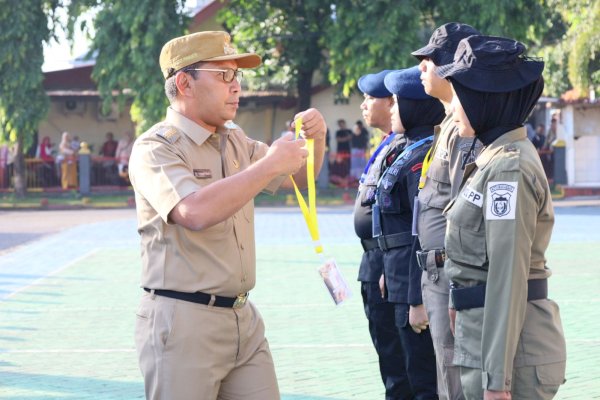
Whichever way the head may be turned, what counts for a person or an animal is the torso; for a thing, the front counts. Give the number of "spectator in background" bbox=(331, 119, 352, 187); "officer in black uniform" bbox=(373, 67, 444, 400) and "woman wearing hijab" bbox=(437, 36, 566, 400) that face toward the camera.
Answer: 1

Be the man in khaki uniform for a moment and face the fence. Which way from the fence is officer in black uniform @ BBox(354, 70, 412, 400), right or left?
right

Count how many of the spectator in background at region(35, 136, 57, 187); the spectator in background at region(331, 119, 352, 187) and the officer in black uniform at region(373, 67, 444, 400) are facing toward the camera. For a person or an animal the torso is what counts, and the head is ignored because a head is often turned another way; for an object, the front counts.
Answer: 2

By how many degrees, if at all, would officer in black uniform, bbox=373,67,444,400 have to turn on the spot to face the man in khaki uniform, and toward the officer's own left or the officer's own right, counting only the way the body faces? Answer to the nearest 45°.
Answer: approximately 45° to the officer's own left

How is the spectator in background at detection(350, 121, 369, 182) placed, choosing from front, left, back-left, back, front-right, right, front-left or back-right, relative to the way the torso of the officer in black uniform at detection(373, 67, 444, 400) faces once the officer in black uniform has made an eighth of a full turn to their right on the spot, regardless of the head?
front-right

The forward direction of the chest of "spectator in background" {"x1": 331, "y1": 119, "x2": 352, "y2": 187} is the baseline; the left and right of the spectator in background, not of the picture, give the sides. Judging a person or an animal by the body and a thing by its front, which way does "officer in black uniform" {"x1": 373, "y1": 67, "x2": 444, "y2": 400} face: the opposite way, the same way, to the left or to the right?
to the right

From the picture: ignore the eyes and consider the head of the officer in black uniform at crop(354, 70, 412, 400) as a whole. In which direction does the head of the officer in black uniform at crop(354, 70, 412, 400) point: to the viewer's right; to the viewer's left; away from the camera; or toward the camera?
to the viewer's left

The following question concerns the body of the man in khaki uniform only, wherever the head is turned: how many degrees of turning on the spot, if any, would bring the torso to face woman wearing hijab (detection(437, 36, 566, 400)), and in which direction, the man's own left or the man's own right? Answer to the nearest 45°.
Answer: approximately 45° to the man's own left

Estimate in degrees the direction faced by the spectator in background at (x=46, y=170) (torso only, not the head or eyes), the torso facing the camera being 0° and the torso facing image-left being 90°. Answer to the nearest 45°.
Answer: approximately 0°

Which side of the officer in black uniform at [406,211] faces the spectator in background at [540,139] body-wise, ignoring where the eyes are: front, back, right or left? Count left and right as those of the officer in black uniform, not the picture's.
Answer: right

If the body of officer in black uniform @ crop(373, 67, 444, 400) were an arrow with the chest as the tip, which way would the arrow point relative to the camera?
to the viewer's left

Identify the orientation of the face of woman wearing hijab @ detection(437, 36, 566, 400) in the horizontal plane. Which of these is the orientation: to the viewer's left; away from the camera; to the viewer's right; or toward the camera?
to the viewer's left

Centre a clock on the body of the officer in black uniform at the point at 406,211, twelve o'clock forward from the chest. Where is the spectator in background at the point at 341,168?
The spectator in background is roughly at 3 o'clock from the officer in black uniform.

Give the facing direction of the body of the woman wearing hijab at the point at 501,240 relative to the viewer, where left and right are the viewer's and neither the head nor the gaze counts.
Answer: facing to the left of the viewer

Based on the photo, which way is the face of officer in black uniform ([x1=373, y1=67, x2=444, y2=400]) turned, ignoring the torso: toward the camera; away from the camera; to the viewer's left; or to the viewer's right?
to the viewer's left

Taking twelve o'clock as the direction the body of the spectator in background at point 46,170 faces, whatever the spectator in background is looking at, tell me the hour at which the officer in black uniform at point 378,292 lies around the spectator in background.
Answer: The officer in black uniform is roughly at 12 o'clock from the spectator in background.
